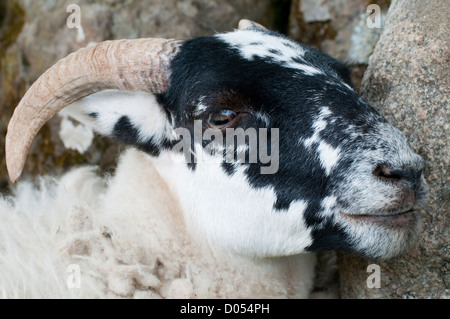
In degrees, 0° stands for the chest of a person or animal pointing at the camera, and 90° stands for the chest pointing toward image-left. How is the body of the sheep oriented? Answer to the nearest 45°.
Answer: approximately 270°
